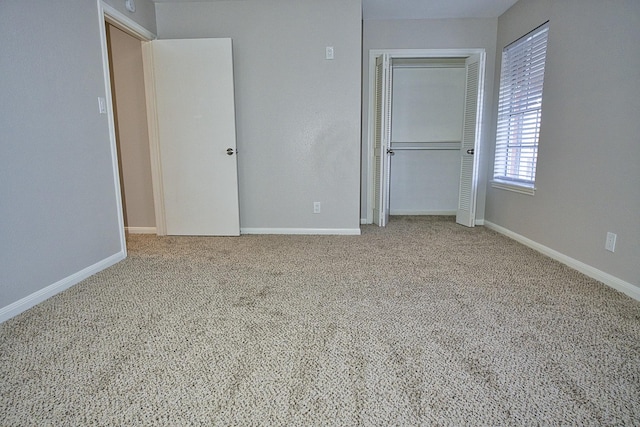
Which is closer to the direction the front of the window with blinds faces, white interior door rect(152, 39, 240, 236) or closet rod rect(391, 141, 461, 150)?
the white interior door

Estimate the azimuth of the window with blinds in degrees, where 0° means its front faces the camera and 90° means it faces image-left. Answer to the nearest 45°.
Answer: approximately 45°

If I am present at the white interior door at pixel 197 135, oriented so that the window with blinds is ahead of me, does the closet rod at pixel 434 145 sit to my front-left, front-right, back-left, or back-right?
front-left

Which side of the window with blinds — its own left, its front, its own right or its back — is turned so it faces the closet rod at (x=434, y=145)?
right

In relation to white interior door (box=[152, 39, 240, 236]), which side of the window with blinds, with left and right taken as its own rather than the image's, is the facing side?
front

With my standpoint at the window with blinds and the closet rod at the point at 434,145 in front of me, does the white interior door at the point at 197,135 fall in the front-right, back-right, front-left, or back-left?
front-left
